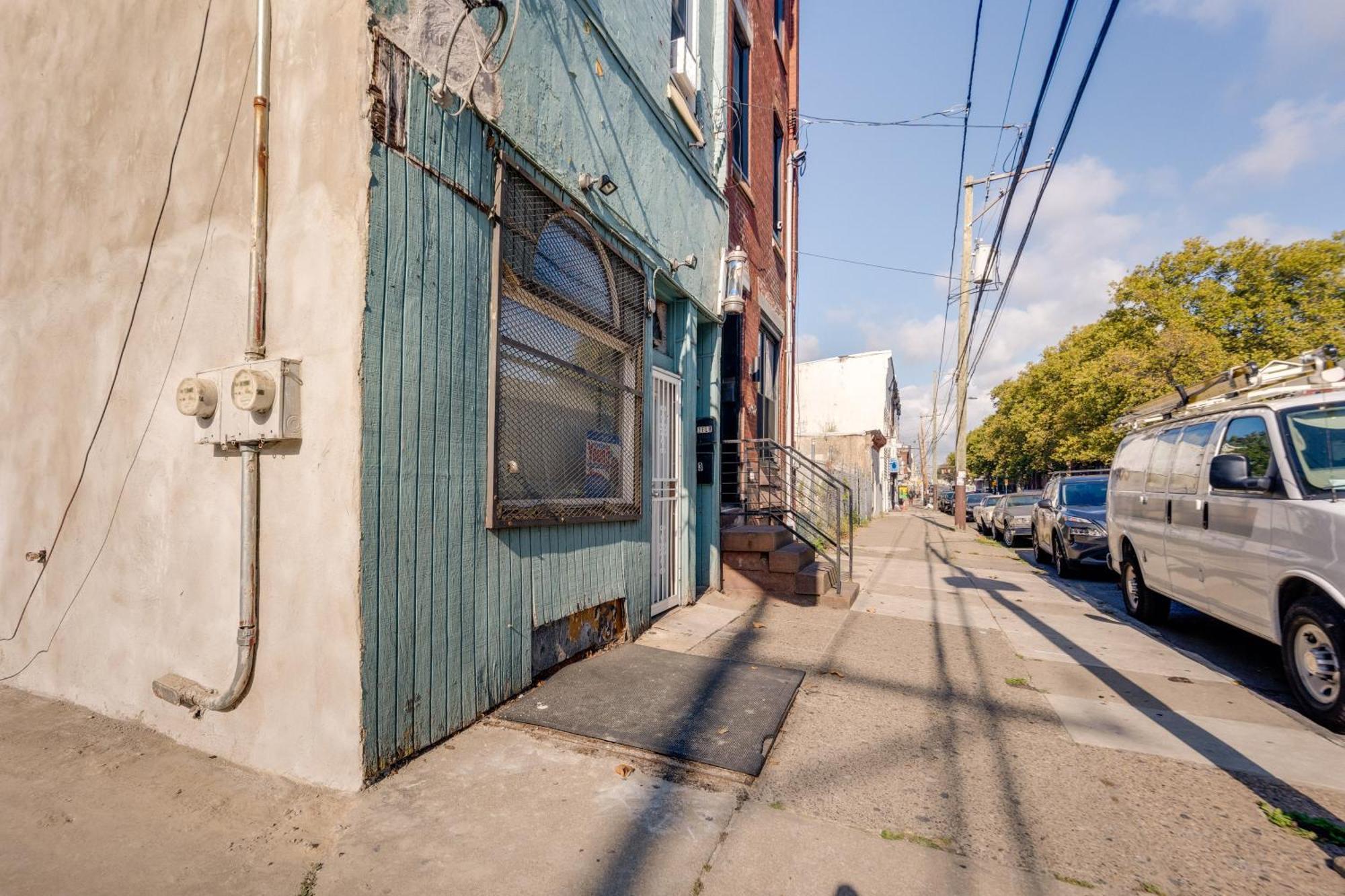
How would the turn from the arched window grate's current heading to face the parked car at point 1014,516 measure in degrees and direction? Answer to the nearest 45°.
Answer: approximately 90° to its left

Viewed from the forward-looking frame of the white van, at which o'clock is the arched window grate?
The arched window grate is roughly at 3 o'clock from the white van.

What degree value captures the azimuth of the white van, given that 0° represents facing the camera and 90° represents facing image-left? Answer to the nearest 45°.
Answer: approximately 315°

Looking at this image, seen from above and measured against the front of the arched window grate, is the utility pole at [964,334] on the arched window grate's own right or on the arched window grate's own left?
on the arched window grate's own left

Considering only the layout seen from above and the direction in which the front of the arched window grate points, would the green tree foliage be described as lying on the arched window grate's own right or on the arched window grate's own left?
on the arched window grate's own left

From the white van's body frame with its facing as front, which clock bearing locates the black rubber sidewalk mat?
The black rubber sidewalk mat is roughly at 3 o'clock from the white van.

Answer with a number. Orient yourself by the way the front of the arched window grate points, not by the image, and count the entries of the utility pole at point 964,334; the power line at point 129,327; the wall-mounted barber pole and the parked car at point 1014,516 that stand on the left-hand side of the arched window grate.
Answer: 3

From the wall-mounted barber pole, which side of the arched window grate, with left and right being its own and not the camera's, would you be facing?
left

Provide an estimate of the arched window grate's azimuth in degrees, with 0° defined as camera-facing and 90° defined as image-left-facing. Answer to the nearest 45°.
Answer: approximately 315°

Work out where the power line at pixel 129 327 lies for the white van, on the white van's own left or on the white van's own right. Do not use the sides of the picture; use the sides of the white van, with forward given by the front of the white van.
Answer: on the white van's own right

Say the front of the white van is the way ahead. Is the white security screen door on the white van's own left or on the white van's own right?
on the white van's own right

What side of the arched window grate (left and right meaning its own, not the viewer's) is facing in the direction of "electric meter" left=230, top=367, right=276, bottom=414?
right
